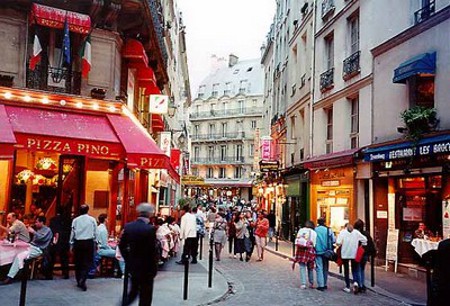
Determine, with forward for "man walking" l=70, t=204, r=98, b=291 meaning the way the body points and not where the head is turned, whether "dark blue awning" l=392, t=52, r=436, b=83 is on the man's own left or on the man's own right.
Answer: on the man's own right

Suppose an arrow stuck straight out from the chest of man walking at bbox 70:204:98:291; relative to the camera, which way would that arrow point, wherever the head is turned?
away from the camera

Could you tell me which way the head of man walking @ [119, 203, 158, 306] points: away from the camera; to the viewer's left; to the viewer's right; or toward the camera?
away from the camera

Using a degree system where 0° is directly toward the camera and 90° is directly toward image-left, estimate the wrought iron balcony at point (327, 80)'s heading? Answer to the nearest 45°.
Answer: approximately 45°

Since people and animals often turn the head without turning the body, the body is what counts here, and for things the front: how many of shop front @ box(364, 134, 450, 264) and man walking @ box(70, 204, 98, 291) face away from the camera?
1

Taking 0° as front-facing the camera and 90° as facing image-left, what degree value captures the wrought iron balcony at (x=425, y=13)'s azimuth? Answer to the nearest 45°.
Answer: approximately 45°

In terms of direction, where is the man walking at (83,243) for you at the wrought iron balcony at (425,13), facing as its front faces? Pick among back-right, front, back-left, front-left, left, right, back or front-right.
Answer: front

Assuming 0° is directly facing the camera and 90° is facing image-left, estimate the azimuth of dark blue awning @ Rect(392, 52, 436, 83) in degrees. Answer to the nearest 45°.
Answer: approximately 45°

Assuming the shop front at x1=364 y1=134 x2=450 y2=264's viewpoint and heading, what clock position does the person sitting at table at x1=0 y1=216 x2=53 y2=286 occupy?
The person sitting at table is roughly at 12 o'clock from the shop front.
